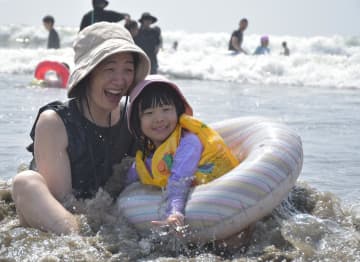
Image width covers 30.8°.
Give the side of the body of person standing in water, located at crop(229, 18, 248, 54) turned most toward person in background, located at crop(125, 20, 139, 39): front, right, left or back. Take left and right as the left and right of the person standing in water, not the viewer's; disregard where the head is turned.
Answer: right

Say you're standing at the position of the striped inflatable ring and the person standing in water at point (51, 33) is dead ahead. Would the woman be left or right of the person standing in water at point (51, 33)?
left

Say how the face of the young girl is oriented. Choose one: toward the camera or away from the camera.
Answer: toward the camera

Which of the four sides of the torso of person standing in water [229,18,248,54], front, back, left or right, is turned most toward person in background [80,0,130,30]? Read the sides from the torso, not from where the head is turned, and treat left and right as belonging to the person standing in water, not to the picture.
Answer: right

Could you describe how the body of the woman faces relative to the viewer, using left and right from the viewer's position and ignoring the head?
facing the viewer and to the right of the viewer

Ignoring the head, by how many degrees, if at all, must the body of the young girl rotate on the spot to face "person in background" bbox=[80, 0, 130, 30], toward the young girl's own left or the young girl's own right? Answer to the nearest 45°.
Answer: approximately 135° to the young girl's own right

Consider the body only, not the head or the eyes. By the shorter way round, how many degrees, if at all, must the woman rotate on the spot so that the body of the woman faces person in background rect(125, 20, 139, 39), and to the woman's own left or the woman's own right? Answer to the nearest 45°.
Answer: approximately 135° to the woman's own left

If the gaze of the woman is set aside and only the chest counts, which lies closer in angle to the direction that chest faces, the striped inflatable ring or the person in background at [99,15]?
the striped inflatable ring

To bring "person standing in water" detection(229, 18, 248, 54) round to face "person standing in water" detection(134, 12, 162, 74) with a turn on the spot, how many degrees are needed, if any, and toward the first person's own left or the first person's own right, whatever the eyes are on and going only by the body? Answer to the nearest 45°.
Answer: approximately 90° to the first person's own right
